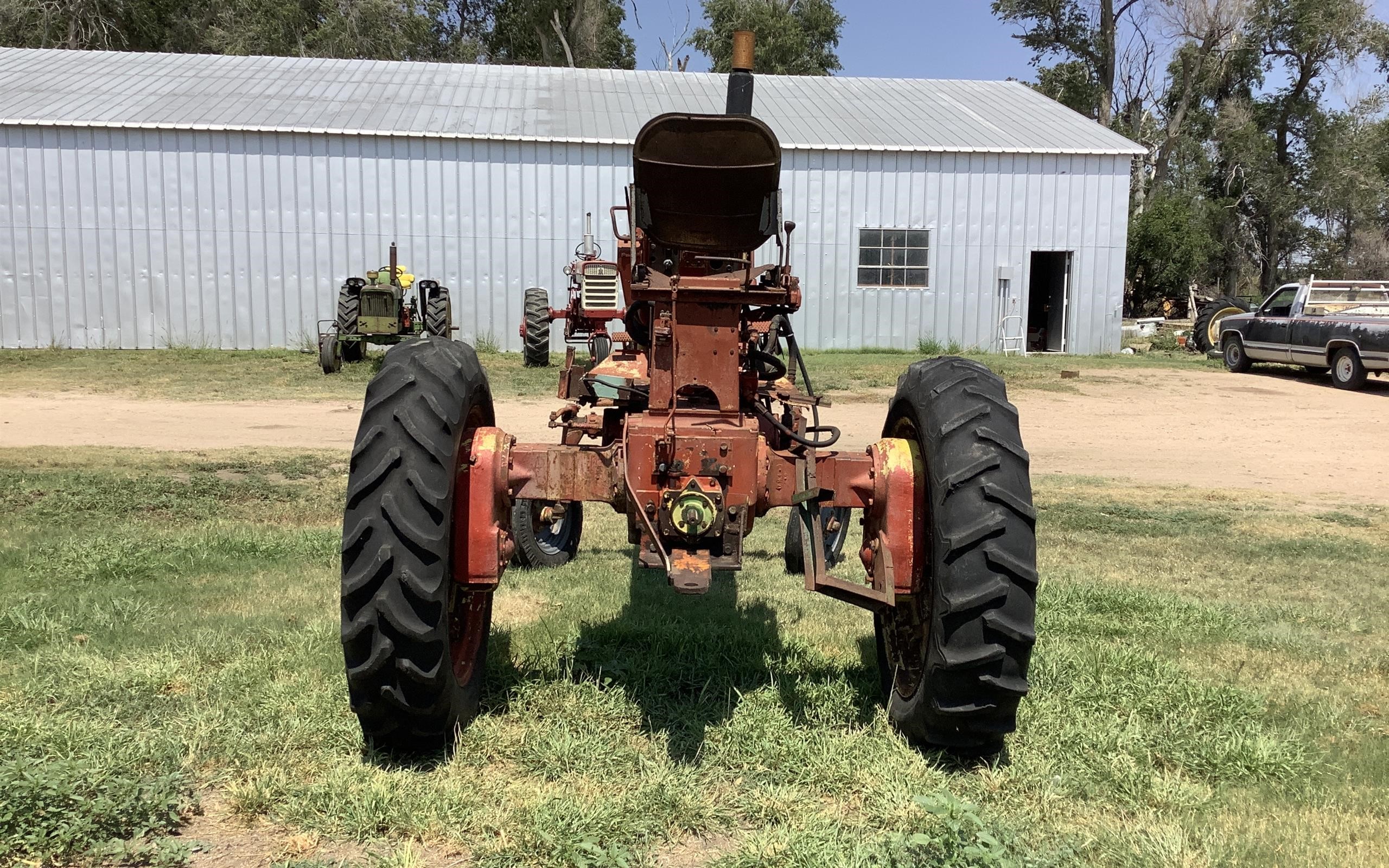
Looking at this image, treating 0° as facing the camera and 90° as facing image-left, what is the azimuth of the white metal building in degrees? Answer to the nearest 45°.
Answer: approximately 0°

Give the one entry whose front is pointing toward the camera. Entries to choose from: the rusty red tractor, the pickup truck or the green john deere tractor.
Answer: the green john deere tractor

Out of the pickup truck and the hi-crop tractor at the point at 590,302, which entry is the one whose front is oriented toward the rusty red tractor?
the hi-crop tractor

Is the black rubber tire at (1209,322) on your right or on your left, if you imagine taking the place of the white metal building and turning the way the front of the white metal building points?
on your left

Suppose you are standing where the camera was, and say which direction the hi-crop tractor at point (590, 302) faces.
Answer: facing the viewer

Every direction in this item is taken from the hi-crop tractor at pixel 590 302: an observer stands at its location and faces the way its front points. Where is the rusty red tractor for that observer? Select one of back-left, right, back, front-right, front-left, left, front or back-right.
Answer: front

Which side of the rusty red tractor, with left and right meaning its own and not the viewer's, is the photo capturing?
back

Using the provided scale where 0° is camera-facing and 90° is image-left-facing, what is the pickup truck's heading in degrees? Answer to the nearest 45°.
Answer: approximately 135°

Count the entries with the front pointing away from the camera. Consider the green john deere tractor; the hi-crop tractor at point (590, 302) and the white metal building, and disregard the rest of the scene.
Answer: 0

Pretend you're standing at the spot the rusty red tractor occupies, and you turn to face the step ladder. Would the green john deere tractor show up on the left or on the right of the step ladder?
left

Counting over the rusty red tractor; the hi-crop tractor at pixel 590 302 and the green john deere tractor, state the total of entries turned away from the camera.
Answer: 1

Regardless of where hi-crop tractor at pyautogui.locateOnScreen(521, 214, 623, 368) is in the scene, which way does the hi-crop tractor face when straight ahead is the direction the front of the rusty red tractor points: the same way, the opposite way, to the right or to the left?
the opposite way

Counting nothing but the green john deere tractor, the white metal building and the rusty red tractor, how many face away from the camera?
1

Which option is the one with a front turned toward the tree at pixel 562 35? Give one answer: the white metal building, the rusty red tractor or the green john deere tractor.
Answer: the rusty red tractor
